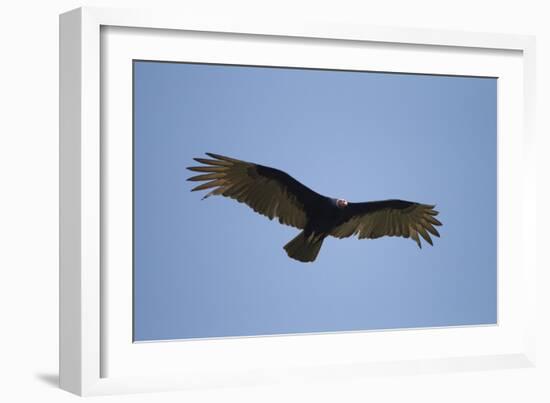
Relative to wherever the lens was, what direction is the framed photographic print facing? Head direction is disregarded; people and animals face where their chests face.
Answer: facing the viewer and to the right of the viewer
